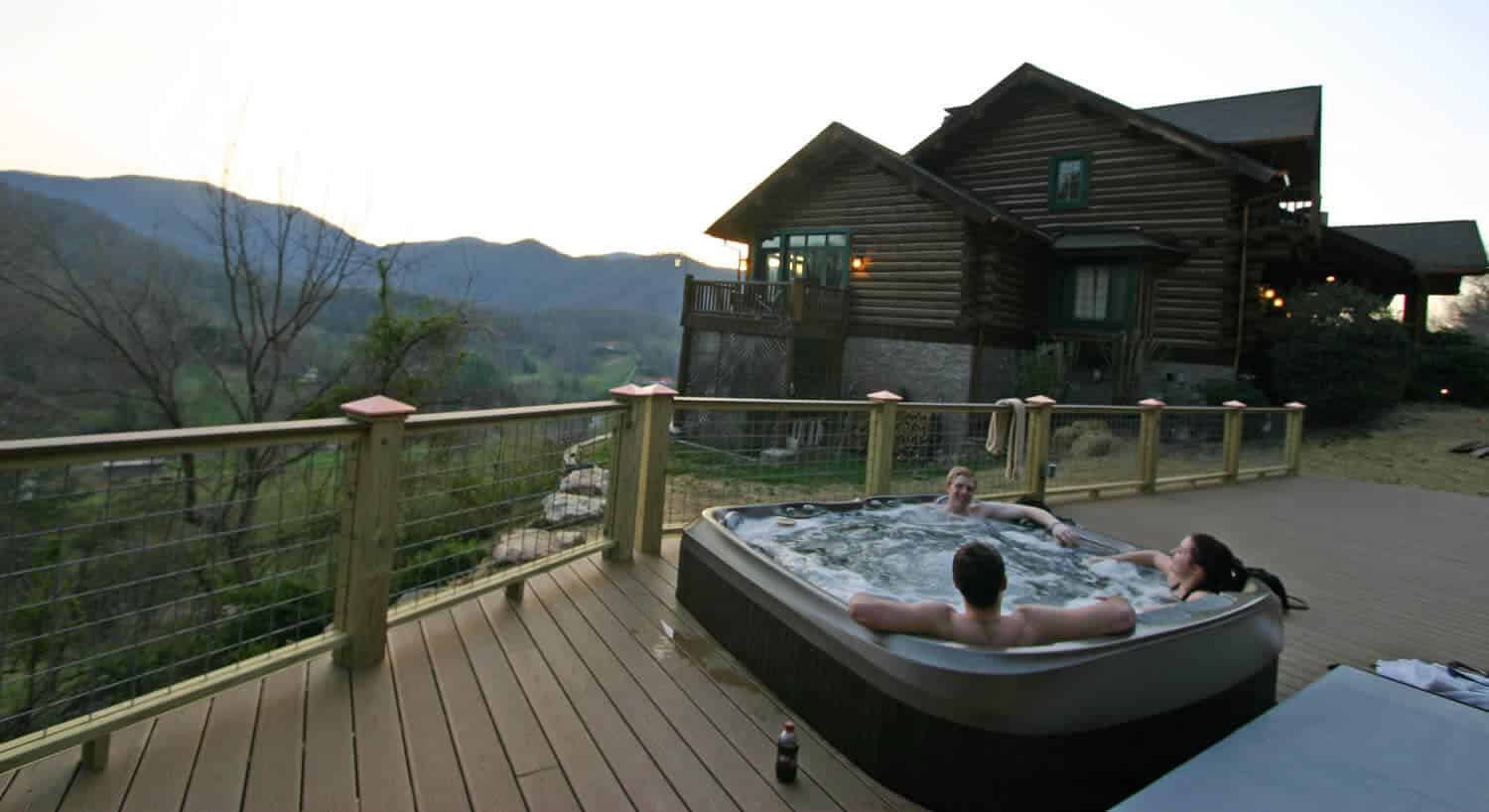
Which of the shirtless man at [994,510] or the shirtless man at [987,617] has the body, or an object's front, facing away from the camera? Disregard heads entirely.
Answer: the shirtless man at [987,617]

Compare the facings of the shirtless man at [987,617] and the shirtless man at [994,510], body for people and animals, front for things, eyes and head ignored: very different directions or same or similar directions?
very different directions

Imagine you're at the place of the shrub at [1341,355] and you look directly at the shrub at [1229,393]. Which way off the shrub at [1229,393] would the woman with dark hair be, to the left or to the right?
left

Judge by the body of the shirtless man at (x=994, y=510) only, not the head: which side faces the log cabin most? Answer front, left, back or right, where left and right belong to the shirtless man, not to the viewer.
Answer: back

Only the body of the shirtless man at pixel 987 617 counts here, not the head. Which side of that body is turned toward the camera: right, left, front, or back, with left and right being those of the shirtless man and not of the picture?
back

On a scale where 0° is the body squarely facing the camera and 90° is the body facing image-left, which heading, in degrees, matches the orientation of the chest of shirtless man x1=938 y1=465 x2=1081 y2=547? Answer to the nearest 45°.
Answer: approximately 0°

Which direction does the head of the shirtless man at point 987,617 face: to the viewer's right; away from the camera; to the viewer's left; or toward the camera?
away from the camera

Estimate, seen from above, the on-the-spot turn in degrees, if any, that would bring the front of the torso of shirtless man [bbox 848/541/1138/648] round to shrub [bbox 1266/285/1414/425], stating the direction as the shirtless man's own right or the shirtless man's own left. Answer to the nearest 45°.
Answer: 0° — they already face it

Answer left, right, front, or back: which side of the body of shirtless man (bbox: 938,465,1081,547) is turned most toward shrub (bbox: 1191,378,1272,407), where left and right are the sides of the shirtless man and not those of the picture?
back

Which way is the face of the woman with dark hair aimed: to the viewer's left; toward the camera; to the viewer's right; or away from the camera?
to the viewer's left
